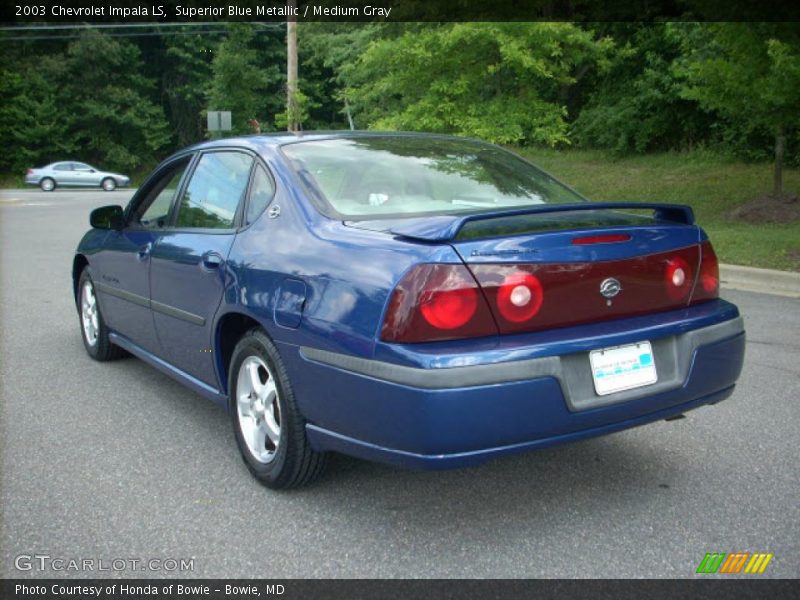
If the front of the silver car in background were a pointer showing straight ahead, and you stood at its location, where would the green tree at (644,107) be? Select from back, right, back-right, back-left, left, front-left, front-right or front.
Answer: front-right

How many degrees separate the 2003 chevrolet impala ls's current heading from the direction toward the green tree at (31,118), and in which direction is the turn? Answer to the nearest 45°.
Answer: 0° — it already faces it

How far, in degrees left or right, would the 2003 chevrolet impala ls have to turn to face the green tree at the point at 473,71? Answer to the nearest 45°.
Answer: approximately 45° to its right

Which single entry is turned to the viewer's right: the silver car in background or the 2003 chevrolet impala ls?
the silver car in background

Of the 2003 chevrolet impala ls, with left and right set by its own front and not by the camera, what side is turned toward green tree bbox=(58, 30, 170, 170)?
front

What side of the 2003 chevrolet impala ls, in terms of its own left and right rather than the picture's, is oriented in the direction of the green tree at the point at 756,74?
right

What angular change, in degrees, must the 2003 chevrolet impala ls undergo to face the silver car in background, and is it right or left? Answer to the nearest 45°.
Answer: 0° — it already faces it

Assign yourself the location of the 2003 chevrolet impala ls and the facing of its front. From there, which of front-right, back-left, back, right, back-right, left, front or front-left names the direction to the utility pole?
front-right

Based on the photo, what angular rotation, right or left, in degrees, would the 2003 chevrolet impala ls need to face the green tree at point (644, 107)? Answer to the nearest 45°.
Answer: approximately 45° to its right

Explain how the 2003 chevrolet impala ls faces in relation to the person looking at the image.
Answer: facing away from the viewer and to the left of the viewer

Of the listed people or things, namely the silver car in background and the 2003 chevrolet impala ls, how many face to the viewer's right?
1

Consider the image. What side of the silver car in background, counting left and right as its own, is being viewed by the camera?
right

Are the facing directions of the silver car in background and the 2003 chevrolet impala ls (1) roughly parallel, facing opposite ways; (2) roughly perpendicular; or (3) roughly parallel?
roughly perpendicular
